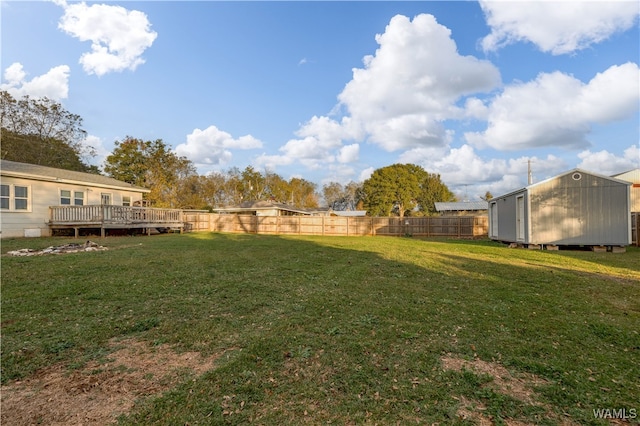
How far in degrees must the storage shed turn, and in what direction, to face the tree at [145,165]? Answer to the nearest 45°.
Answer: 0° — it already faces it

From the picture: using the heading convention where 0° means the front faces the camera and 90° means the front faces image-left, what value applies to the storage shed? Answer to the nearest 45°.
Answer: approximately 90°

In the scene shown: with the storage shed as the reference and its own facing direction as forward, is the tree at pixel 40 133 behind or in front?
in front

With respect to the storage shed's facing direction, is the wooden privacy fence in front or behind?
in front

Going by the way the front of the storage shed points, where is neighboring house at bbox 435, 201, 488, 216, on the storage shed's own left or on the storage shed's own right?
on the storage shed's own right

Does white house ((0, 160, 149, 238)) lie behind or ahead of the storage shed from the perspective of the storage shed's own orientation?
ahead

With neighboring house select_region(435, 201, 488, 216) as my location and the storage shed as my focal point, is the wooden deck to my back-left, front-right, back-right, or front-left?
front-right

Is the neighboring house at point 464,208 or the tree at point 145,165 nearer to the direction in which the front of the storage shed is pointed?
the tree
